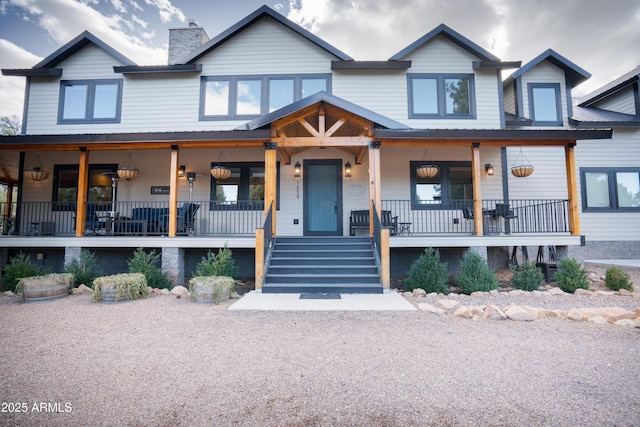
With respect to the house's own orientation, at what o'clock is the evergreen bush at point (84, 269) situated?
The evergreen bush is roughly at 2 o'clock from the house.

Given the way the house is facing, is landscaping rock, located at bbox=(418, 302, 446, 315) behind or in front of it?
in front

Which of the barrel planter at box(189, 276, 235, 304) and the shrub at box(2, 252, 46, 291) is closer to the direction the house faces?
the barrel planter

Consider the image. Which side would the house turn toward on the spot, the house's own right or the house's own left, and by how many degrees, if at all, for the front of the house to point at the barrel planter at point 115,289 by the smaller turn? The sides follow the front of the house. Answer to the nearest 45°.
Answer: approximately 45° to the house's own right

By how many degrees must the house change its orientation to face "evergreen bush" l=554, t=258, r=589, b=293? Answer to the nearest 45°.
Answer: approximately 45° to its left

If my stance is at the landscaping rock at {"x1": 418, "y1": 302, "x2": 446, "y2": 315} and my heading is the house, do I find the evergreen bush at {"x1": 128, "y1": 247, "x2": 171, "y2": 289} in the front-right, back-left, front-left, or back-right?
front-left

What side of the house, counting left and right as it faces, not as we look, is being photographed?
front

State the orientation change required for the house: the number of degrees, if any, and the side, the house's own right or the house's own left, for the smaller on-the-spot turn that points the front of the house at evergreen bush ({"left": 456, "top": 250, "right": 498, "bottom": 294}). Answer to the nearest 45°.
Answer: approximately 45° to the house's own left
